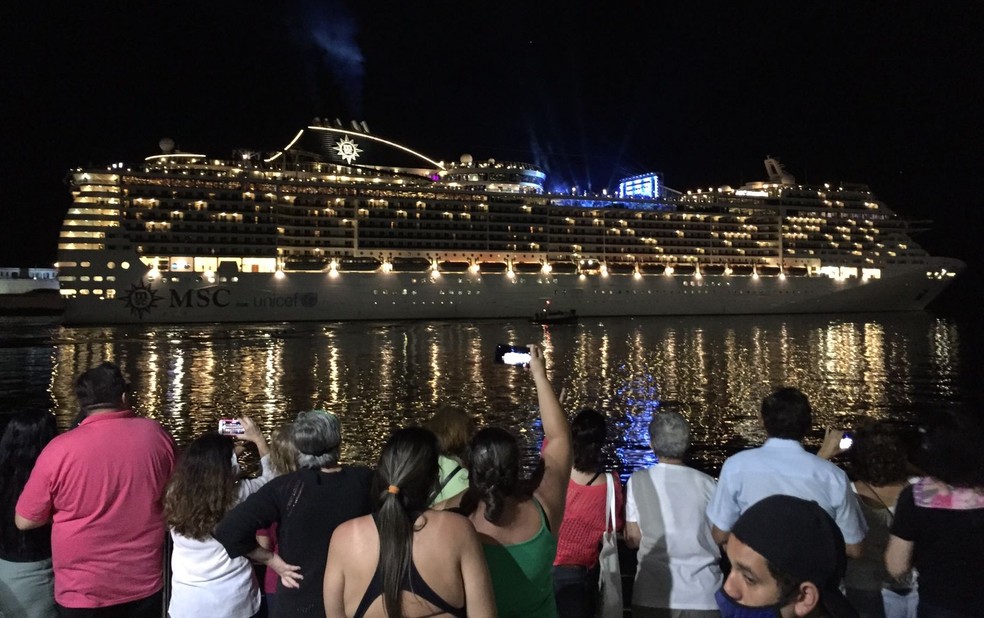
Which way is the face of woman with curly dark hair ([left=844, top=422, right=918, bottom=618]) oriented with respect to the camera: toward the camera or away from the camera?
away from the camera

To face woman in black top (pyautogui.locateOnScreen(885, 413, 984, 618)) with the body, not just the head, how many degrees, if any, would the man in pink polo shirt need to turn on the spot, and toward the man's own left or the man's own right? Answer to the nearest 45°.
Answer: approximately 135° to the man's own right

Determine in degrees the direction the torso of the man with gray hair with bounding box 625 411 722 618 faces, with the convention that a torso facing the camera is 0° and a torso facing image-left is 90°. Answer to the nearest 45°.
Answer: approximately 180°

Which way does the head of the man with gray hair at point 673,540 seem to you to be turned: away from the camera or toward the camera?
away from the camera

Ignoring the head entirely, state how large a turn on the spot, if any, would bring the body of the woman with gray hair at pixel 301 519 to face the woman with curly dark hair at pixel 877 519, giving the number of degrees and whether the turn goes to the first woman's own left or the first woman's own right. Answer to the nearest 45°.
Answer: approximately 90° to the first woman's own right

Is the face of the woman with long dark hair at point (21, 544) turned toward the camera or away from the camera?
away from the camera

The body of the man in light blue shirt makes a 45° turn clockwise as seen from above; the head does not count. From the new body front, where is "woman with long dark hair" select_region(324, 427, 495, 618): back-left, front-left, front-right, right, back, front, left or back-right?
back

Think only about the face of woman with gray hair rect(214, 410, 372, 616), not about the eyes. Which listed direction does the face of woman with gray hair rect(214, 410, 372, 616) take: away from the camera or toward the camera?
away from the camera

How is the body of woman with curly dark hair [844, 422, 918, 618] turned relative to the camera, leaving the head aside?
away from the camera

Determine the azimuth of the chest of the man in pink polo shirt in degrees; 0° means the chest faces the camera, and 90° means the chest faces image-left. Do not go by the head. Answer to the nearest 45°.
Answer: approximately 180°

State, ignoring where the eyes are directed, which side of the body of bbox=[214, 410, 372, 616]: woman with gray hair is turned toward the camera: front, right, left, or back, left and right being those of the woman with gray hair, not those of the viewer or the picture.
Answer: back
